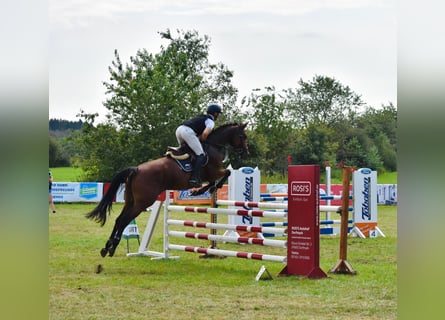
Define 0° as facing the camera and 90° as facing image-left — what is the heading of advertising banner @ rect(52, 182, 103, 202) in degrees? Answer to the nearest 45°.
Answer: approximately 0°

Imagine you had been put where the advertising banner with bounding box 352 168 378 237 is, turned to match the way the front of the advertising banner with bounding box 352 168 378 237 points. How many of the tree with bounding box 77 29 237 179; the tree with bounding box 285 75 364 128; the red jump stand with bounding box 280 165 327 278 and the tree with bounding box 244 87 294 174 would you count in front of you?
1

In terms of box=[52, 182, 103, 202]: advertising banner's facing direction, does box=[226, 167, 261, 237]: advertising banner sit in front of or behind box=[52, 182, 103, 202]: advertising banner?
in front

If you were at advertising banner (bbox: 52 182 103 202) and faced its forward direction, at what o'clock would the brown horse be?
The brown horse is roughly at 12 o'clock from the advertising banner.

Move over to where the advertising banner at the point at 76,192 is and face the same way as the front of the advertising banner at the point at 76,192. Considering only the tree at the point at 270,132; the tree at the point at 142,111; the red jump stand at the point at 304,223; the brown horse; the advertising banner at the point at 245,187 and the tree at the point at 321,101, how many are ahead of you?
3

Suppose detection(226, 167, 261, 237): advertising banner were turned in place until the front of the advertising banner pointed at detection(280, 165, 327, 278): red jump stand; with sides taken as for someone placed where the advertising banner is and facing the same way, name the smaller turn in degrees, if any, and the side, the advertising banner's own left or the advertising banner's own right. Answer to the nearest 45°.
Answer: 0° — it already faces it

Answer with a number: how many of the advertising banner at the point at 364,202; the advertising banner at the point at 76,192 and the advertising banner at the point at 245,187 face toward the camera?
3

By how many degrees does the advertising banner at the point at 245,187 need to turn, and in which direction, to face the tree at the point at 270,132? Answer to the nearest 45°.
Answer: approximately 180°

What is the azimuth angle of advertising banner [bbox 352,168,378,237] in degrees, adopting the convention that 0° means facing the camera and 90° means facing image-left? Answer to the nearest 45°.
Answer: approximately 0°

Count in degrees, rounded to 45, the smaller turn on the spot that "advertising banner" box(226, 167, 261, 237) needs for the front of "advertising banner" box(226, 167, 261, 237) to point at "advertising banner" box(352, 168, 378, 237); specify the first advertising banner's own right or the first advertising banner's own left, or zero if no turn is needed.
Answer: approximately 90° to the first advertising banner's own left

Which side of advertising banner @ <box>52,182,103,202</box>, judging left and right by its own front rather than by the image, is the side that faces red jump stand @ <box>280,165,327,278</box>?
front
